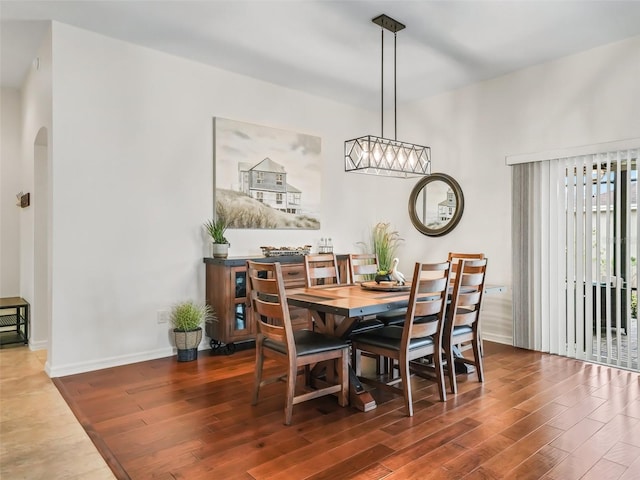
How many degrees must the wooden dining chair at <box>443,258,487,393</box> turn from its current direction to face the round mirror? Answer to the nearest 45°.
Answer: approximately 45° to its right

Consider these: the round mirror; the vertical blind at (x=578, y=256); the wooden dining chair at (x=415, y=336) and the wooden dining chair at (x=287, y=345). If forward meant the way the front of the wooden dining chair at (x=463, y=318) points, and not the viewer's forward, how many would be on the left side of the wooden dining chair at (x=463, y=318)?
2

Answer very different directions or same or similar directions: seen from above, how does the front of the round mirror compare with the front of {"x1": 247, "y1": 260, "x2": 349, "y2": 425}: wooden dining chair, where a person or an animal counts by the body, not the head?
very different directions

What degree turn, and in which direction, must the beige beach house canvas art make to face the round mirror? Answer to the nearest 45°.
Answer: approximately 45° to its left

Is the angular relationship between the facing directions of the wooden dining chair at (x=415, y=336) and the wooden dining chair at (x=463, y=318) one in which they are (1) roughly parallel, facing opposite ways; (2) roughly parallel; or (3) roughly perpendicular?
roughly parallel

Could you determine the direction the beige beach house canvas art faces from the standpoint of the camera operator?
facing the viewer and to the right of the viewer

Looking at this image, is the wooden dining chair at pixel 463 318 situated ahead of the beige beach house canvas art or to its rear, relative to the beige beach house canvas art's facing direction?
ahead

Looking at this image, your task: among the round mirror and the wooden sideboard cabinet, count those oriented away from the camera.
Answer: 0

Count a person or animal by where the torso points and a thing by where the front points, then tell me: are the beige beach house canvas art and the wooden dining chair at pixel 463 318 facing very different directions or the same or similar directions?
very different directions

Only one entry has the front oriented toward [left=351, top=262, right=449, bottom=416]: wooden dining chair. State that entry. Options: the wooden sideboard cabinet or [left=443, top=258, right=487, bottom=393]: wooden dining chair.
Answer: the wooden sideboard cabinet

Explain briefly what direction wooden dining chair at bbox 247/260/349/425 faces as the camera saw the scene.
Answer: facing away from the viewer and to the right of the viewer

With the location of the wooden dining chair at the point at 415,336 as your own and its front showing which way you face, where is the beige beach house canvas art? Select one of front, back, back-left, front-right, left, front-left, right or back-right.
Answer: front

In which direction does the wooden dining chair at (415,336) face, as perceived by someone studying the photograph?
facing away from the viewer and to the left of the viewer
